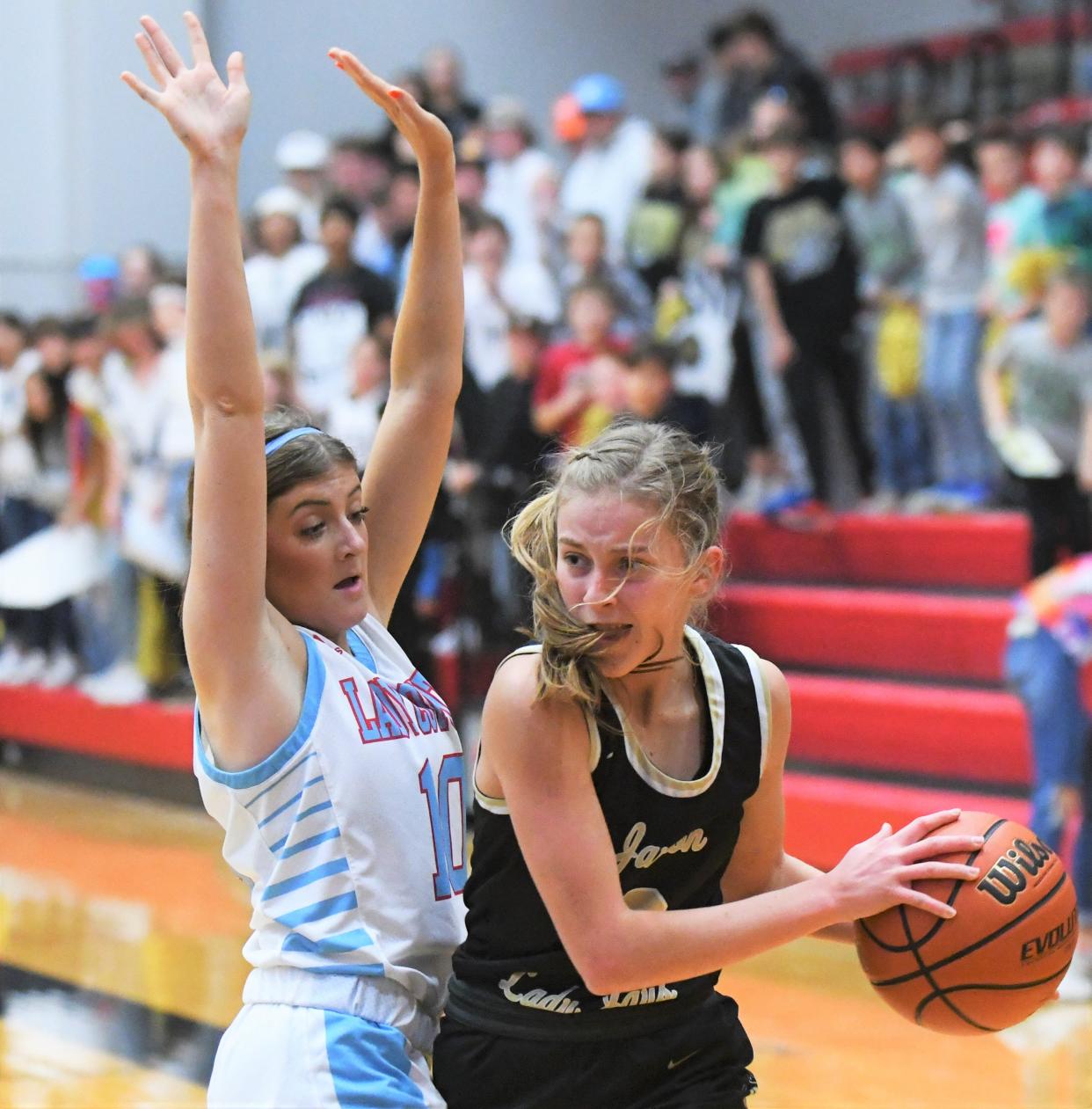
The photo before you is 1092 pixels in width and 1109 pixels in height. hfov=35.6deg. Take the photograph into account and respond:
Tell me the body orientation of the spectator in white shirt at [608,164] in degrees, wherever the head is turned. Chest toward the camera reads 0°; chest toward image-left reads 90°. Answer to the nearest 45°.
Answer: approximately 45°

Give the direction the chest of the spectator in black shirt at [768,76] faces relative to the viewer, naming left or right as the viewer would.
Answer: facing the viewer and to the left of the viewer

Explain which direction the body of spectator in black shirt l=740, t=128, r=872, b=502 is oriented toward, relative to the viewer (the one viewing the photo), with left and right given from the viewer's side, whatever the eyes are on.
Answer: facing the viewer

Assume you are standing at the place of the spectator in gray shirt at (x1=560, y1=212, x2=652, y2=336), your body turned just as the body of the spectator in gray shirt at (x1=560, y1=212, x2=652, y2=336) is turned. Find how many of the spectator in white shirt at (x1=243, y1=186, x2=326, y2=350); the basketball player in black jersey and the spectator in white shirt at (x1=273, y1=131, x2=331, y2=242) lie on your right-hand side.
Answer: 2

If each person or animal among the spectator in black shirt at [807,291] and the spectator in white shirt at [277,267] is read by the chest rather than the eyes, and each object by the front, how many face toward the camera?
2

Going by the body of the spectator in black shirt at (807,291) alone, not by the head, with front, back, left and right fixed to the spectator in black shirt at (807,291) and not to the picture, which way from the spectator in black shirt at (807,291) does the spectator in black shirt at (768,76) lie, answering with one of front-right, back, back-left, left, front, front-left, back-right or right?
back

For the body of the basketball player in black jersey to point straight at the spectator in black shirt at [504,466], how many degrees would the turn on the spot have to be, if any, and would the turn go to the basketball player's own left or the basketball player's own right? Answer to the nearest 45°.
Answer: approximately 135° to the basketball player's own left

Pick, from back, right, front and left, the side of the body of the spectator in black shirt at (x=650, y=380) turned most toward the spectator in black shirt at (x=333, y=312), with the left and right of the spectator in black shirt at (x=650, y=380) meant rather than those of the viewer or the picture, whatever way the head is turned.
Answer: right

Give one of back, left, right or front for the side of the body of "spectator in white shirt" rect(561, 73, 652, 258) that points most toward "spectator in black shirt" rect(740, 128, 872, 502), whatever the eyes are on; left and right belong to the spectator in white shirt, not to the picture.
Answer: left

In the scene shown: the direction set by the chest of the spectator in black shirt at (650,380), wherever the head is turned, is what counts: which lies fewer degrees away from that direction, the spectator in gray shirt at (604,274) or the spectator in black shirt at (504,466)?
the spectator in black shirt

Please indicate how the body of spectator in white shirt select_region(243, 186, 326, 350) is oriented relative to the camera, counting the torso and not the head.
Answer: toward the camera
